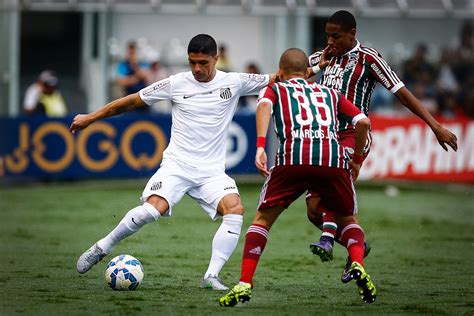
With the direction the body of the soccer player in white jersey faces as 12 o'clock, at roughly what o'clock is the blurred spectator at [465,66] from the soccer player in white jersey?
The blurred spectator is roughly at 7 o'clock from the soccer player in white jersey.

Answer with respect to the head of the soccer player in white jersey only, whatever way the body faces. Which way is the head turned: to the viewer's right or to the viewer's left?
to the viewer's left

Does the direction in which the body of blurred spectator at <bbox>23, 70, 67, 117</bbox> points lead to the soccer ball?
yes

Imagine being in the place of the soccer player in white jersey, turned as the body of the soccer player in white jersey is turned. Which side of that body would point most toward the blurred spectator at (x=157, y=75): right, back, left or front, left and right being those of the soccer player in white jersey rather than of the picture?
back

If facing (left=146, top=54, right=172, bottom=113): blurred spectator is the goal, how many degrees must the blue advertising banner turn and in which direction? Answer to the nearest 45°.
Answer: approximately 135° to its left

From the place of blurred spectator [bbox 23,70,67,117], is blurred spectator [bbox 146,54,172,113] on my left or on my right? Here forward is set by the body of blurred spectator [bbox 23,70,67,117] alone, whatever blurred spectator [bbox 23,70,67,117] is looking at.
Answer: on my left

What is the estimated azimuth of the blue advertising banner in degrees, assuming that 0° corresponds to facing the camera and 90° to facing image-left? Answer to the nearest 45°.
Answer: approximately 0°

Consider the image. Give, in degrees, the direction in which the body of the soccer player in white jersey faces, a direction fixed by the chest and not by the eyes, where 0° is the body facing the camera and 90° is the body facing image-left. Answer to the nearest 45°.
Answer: approximately 0°

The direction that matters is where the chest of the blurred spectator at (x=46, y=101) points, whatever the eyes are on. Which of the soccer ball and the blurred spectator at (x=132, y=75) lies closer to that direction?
the soccer ball

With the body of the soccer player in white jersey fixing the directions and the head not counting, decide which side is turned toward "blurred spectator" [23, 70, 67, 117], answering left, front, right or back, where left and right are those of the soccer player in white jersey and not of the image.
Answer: back
